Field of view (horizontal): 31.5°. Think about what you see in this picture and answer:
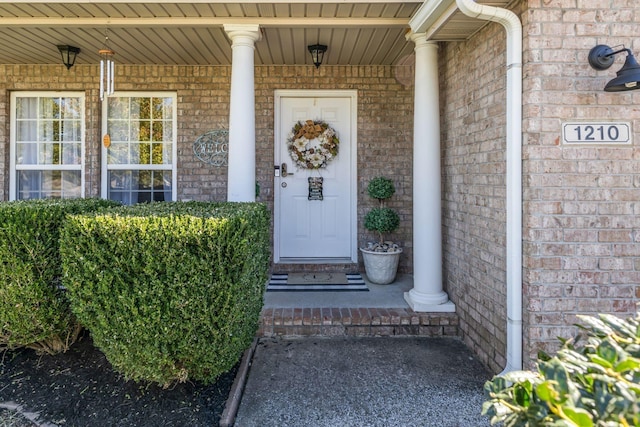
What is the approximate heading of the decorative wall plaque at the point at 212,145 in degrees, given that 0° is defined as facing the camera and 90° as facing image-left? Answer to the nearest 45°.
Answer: approximately 0°

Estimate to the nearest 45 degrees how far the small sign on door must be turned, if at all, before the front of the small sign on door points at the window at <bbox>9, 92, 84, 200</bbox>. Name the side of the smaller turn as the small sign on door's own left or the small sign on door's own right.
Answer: approximately 90° to the small sign on door's own right

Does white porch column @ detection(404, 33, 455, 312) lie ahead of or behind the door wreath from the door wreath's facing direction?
ahead

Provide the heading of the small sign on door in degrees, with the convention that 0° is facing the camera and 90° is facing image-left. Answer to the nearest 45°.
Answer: approximately 0°

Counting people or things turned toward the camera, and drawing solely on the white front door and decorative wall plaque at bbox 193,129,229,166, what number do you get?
2
